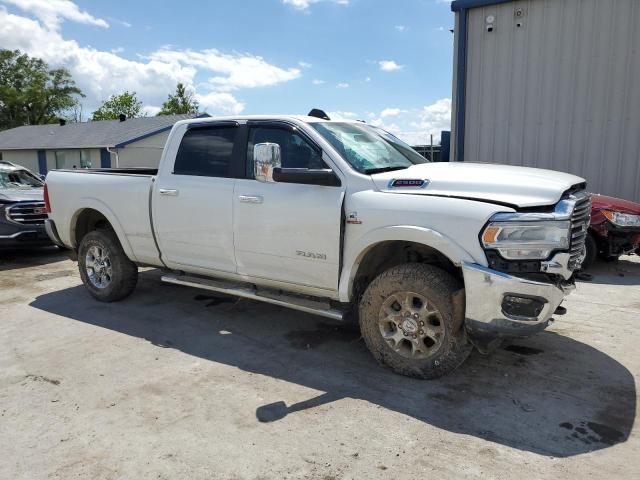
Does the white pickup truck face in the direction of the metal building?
no

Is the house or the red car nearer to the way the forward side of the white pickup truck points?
the red car

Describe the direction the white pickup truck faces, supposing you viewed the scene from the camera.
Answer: facing the viewer and to the right of the viewer

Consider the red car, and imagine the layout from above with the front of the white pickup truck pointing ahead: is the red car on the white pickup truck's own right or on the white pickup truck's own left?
on the white pickup truck's own left

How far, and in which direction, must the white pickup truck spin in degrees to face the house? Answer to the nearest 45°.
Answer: approximately 180°

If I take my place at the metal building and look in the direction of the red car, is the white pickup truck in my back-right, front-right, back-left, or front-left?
front-right

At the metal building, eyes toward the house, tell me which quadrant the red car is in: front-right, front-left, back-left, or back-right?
back-left

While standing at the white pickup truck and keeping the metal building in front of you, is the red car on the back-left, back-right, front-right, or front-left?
front-right
